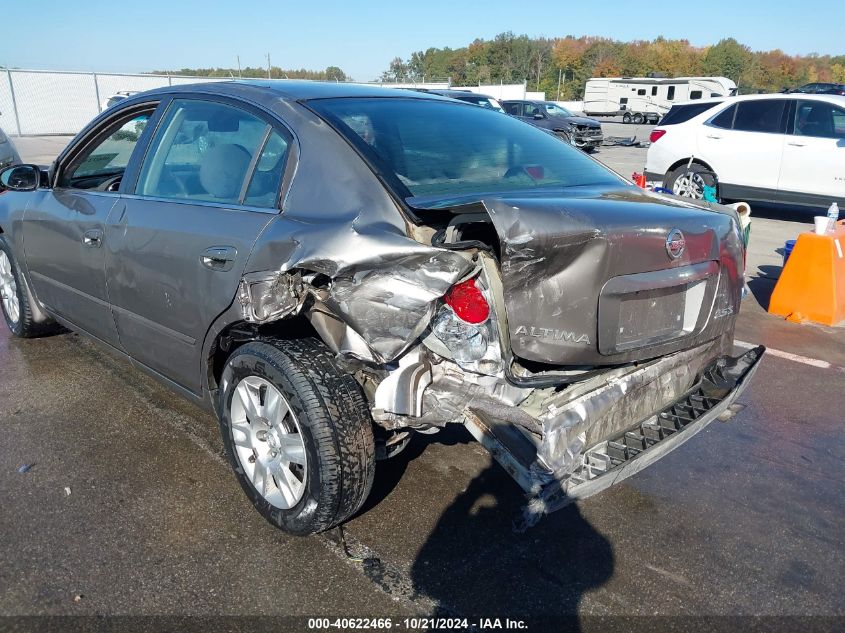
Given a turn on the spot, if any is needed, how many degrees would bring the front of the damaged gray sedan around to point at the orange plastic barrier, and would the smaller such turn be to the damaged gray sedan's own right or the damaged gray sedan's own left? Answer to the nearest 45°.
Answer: approximately 90° to the damaged gray sedan's own right

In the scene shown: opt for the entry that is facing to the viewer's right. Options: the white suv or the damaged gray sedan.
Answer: the white suv

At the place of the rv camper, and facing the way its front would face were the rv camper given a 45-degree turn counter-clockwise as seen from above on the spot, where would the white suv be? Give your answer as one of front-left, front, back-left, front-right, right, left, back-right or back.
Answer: back-right

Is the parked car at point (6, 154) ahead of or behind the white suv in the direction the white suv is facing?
behind

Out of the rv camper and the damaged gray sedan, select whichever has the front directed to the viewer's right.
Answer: the rv camper

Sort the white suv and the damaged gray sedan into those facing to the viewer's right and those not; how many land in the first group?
1

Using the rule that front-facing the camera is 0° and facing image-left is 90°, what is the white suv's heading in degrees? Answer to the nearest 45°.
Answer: approximately 270°

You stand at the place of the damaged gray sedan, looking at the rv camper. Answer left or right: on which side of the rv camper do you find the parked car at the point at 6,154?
left

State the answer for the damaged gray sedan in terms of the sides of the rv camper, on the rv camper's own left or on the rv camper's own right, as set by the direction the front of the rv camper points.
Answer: on the rv camper's own right

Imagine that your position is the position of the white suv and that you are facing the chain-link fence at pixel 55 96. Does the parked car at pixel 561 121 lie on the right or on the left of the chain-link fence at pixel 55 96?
right

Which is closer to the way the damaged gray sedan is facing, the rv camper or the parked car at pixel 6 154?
the parked car

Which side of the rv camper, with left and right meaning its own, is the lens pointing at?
right

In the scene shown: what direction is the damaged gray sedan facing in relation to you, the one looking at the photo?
facing away from the viewer and to the left of the viewer
